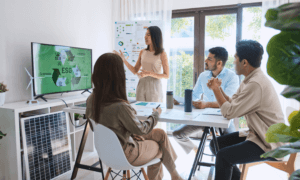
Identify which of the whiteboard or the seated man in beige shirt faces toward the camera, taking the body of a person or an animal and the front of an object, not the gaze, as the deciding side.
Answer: the whiteboard

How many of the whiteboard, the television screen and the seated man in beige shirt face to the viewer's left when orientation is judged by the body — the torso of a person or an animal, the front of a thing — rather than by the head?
1

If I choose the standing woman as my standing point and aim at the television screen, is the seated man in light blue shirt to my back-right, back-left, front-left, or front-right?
back-left

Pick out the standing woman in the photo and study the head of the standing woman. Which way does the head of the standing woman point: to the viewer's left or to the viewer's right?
to the viewer's left

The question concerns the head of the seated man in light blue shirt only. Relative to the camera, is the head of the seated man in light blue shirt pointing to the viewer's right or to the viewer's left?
to the viewer's left

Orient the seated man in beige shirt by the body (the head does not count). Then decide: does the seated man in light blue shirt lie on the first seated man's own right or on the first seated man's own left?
on the first seated man's own right

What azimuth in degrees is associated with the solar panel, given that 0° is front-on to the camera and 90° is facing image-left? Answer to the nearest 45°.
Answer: approximately 315°

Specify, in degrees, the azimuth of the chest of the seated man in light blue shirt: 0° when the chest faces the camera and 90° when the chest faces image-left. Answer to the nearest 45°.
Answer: approximately 45°

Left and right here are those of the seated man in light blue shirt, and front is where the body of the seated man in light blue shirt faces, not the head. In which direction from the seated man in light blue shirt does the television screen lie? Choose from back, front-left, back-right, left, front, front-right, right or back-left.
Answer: front-right

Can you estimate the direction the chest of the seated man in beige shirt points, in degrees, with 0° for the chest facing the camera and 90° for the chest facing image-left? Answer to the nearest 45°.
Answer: approximately 90°

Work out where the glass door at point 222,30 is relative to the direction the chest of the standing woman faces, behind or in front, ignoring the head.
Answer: behind

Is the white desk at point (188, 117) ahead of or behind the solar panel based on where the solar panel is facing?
ahead

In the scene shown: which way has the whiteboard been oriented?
toward the camera

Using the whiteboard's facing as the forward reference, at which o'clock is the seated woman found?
The seated woman is roughly at 12 o'clock from the whiteboard.
